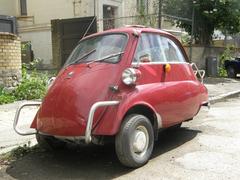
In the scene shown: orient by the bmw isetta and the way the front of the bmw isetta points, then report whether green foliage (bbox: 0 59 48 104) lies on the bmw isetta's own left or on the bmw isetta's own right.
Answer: on the bmw isetta's own right

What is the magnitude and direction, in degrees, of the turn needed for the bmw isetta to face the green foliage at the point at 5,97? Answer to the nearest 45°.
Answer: approximately 90° to its right

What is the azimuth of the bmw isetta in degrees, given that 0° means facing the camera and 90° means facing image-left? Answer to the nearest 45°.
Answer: approximately 45°

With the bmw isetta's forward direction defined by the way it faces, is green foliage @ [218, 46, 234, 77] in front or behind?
behind
